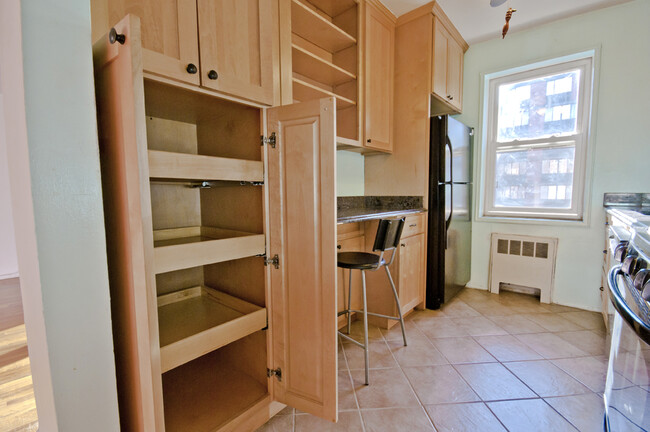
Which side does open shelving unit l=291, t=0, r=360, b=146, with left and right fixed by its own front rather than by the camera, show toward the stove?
front

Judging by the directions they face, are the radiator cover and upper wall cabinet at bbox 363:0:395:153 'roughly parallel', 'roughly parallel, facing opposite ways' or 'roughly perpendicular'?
roughly perpendicular

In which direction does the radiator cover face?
toward the camera

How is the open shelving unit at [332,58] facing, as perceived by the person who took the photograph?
facing the viewer and to the right of the viewer

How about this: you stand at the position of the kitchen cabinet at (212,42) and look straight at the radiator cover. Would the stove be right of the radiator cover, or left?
right

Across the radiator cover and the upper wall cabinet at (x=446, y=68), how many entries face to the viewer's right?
1

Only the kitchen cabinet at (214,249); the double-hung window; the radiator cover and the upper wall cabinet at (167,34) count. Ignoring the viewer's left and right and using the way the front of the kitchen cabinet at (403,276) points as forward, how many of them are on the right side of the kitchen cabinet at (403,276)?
2

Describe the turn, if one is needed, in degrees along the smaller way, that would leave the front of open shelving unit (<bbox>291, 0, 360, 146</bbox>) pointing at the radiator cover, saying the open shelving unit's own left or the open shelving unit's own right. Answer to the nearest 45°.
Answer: approximately 45° to the open shelving unit's own left

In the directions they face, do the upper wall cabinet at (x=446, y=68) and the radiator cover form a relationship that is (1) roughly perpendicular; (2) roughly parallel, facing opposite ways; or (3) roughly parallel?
roughly perpendicular
